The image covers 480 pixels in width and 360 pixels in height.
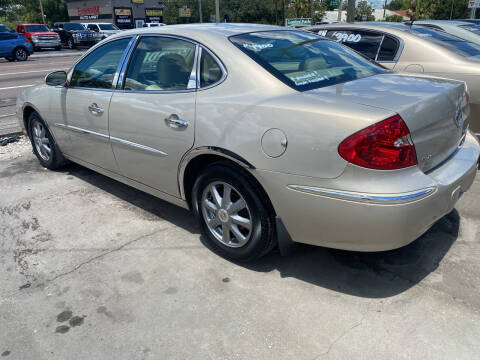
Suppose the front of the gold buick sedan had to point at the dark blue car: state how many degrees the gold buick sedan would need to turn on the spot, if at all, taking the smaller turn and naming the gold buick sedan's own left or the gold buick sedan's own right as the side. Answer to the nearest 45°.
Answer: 0° — it already faces it

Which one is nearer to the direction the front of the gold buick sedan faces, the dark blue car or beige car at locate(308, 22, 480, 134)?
the dark blue car

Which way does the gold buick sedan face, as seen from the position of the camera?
facing away from the viewer and to the left of the viewer

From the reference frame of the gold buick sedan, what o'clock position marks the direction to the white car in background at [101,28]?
The white car in background is roughly at 1 o'clock from the gold buick sedan.

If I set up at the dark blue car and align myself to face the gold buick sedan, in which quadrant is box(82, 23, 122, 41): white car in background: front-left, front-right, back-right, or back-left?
back-left

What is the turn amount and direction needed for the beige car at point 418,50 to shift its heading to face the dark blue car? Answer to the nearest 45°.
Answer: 0° — it already faces it

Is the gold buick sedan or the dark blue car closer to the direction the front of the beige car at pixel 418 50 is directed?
the dark blue car

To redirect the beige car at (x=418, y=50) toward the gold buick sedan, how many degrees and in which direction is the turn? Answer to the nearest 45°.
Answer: approximately 135° to its left

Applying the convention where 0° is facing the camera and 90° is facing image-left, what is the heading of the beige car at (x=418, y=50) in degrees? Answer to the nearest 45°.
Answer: approximately 135°
